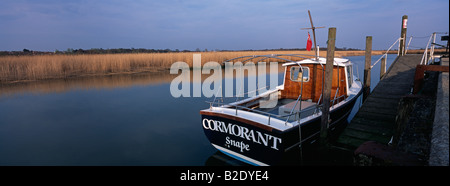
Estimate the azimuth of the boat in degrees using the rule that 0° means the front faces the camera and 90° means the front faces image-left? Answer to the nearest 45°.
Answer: approximately 225°

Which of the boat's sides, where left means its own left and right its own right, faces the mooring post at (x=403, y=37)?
front

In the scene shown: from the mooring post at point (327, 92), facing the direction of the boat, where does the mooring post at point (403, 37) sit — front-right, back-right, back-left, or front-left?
back-right
